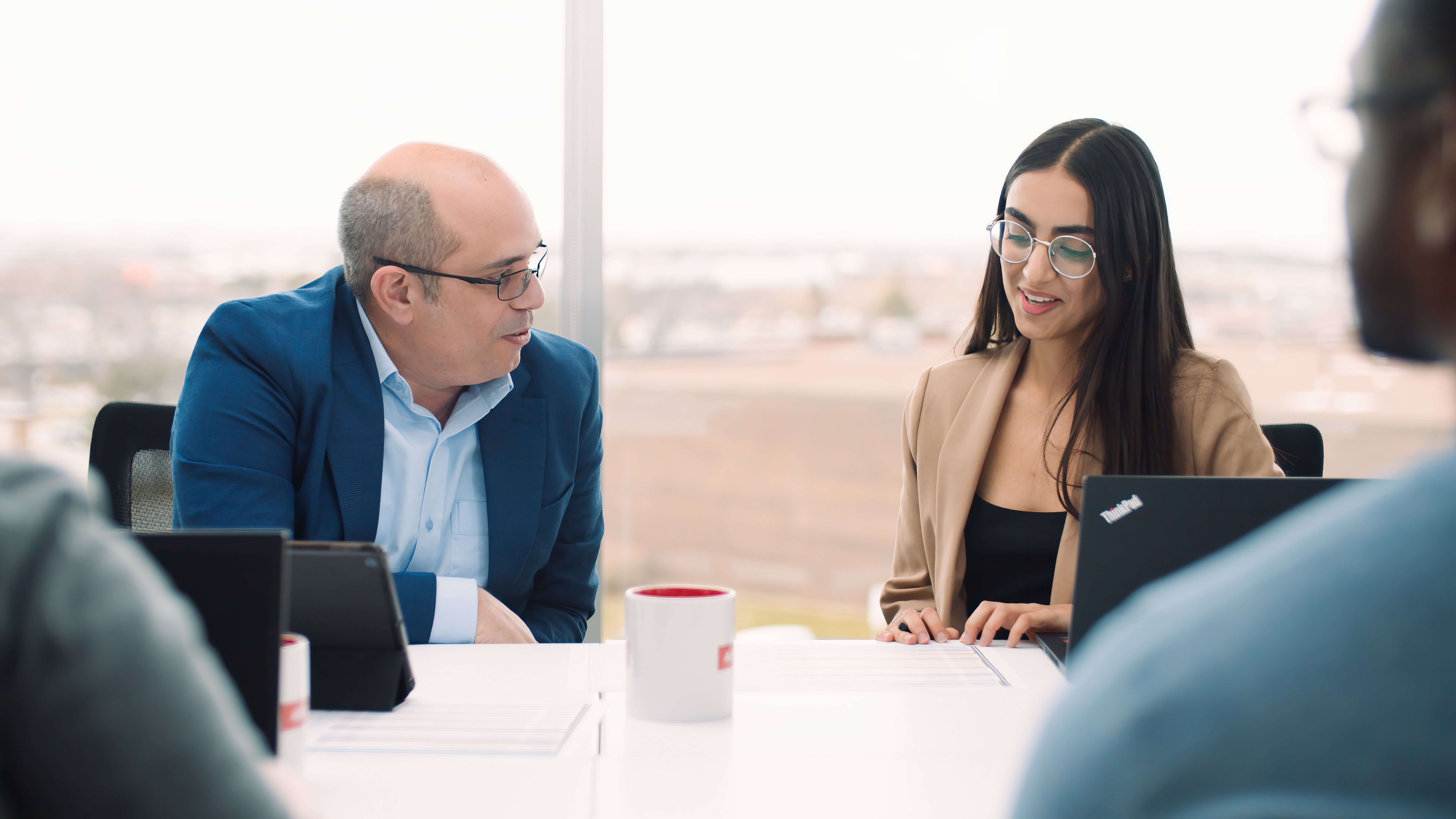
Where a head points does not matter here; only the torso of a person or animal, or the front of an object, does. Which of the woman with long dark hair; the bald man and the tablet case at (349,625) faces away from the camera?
the tablet case

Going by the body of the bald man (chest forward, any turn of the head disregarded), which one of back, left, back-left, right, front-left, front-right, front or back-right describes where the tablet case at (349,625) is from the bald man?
front-right

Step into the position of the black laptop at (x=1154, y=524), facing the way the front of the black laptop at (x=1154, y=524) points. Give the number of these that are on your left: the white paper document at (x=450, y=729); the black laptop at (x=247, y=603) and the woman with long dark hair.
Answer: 2

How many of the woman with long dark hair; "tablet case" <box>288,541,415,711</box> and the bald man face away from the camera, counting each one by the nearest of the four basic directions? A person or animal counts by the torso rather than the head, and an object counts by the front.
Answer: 1

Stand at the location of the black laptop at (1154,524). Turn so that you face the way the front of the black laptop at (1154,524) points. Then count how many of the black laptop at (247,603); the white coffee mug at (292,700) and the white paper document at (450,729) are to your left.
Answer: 3

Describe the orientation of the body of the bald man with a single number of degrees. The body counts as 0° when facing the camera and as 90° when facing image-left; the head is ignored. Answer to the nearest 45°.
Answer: approximately 315°

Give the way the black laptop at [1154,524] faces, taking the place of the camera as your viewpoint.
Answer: facing away from the viewer and to the left of the viewer

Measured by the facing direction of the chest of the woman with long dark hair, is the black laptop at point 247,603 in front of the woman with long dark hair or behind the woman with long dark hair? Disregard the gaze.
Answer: in front

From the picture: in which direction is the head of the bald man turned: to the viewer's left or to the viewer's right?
to the viewer's right

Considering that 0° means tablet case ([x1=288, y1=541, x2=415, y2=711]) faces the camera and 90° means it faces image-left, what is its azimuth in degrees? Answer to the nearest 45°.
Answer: approximately 180°

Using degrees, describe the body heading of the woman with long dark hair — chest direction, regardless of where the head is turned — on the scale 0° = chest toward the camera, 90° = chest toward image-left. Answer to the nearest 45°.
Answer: approximately 45°

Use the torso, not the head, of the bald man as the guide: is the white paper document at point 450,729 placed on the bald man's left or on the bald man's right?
on the bald man's right
